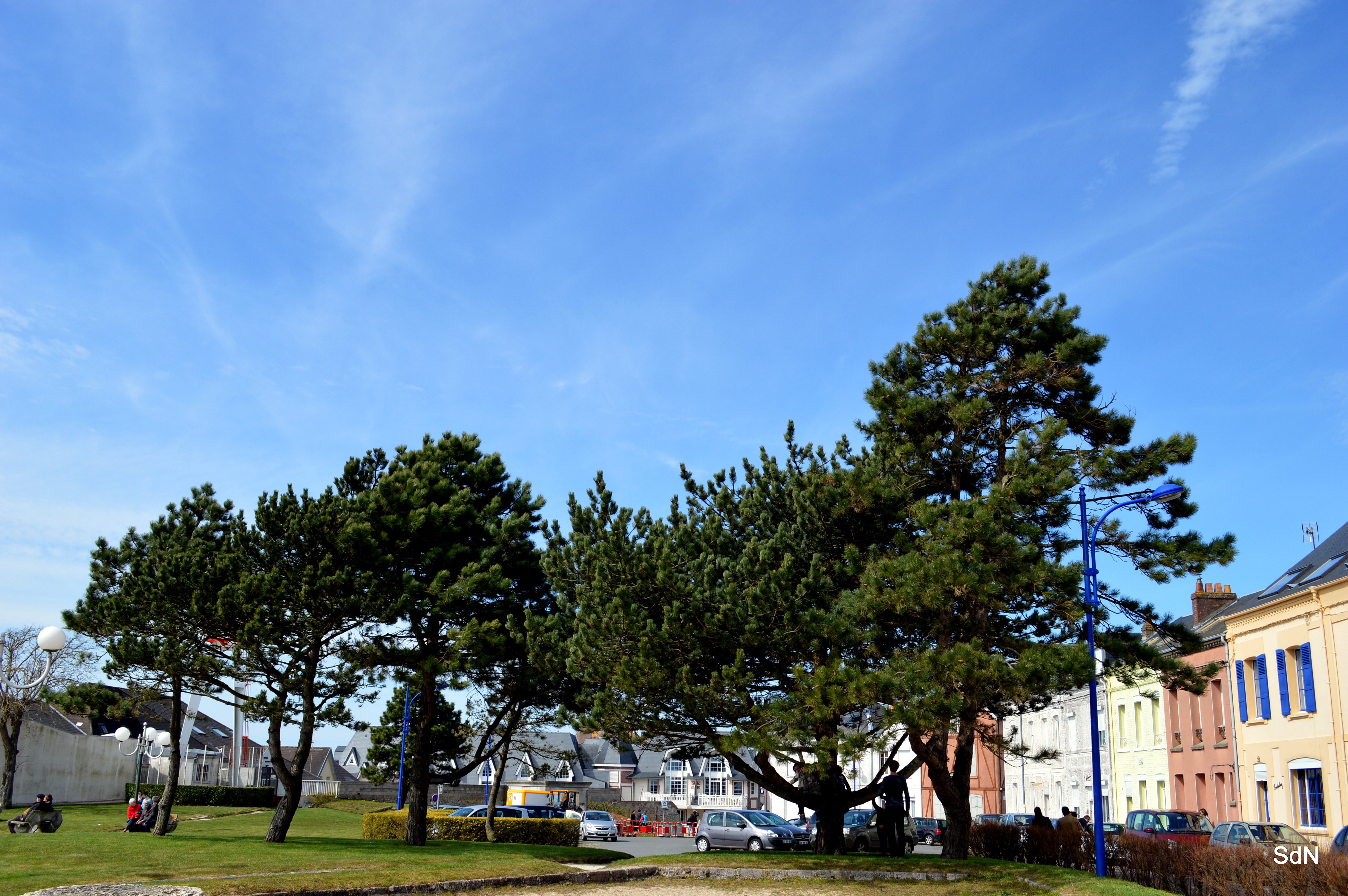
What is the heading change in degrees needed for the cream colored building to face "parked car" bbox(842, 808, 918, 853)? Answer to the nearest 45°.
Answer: approximately 45° to its right

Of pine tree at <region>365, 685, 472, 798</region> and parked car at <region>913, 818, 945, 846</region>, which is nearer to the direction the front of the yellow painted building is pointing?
the pine tree

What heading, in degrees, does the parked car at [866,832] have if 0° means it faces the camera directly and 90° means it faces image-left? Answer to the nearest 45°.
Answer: approximately 45°

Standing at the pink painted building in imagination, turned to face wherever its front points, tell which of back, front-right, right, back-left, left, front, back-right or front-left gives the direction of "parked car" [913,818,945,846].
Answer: right

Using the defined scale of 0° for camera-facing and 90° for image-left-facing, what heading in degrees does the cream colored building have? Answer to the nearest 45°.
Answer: approximately 45°

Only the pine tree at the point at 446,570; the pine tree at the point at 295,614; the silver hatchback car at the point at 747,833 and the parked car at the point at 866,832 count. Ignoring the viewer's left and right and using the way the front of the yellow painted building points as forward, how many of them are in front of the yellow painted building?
4

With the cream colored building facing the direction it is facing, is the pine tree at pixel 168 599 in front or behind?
in front

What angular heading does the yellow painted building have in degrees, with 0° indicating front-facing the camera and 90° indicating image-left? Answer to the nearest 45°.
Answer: approximately 45°

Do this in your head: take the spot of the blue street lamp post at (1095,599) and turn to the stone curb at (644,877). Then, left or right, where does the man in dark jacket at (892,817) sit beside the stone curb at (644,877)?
right

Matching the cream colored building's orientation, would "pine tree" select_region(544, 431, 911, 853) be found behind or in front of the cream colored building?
in front
